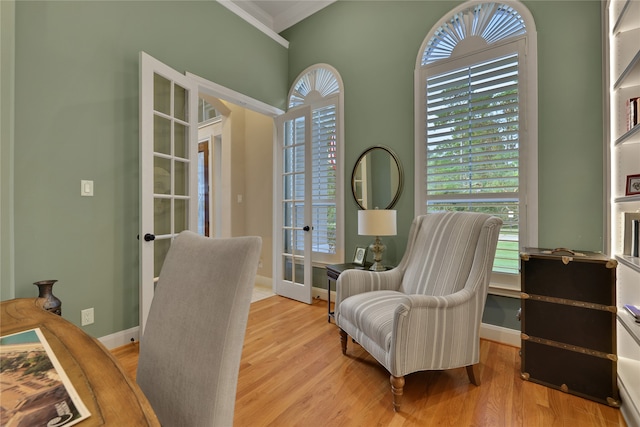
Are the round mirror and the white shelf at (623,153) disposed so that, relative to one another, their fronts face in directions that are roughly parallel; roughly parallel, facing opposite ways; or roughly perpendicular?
roughly perpendicular

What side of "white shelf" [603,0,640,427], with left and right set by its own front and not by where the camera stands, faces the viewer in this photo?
left

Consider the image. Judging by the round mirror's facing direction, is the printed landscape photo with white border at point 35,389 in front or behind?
in front

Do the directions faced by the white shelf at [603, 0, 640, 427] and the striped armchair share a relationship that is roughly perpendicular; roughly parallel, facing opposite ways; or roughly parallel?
roughly perpendicular

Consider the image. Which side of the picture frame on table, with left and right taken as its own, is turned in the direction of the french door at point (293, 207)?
right

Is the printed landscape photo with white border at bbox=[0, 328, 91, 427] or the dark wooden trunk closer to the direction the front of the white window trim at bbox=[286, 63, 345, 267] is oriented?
the printed landscape photo with white border
